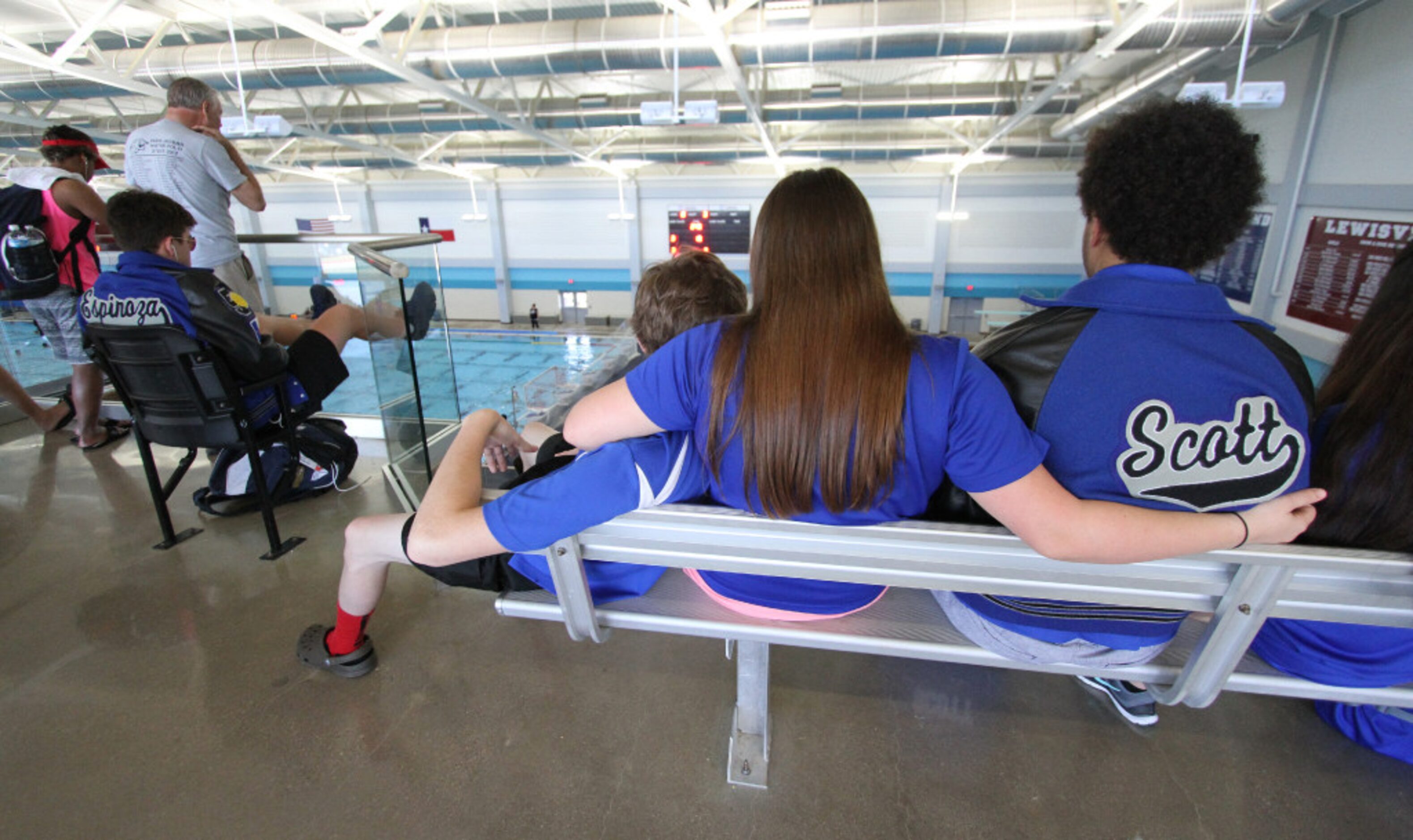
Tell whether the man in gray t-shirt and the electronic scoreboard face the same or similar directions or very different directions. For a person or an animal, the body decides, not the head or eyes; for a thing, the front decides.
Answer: very different directions

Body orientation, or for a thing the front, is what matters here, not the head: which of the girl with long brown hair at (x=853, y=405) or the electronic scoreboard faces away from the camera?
the girl with long brown hair

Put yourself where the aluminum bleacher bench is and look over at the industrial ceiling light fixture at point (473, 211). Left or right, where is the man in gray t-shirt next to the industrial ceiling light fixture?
left

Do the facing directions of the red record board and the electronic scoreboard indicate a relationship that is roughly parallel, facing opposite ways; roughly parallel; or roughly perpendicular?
roughly perpendicular

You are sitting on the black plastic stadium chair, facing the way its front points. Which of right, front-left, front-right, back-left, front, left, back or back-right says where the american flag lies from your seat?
front-left

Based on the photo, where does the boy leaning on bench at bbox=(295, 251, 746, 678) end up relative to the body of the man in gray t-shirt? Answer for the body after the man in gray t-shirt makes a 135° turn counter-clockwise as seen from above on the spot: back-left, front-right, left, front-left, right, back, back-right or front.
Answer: left

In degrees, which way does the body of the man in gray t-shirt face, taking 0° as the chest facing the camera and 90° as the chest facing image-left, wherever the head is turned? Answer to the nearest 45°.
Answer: approximately 225°

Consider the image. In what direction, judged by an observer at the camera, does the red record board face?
facing the viewer and to the left of the viewer

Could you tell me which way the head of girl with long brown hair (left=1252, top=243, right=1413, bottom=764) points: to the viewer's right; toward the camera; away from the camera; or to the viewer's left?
away from the camera

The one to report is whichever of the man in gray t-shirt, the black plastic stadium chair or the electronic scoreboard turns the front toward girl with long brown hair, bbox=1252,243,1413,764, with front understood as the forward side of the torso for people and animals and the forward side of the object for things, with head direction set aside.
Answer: the electronic scoreboard

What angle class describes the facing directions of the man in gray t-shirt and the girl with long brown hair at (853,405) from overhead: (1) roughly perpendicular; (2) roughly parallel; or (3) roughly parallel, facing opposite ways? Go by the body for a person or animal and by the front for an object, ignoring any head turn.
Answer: roughly parallel

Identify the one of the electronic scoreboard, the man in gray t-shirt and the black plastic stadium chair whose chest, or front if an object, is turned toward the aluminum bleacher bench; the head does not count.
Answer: the electronic scoreboard

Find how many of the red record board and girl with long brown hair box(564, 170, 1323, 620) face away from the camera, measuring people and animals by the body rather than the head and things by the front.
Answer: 1

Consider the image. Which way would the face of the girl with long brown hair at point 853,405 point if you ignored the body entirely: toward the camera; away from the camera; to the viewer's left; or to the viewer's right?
away from the camera

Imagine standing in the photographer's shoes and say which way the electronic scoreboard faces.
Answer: facing the viewer

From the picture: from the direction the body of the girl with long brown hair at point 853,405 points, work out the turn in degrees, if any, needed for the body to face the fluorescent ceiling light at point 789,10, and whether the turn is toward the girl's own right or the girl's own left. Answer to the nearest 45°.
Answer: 0° — they already face it

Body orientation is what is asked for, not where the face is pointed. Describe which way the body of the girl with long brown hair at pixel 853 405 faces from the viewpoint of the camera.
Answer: away from the camera

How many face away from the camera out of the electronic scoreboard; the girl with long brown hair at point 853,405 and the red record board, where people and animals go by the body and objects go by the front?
1

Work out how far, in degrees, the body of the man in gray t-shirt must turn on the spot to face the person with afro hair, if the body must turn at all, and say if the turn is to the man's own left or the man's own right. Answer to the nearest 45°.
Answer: approximately 135° to the man's own right

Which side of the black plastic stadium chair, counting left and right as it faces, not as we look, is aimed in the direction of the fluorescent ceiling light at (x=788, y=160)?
front

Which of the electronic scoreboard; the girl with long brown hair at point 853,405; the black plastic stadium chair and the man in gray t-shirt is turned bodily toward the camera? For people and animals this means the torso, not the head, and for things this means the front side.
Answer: the electronic scoreboard

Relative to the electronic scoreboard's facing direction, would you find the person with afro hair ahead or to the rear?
ahead

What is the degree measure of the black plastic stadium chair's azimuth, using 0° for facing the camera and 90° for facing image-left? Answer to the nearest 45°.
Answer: approximately 225°
